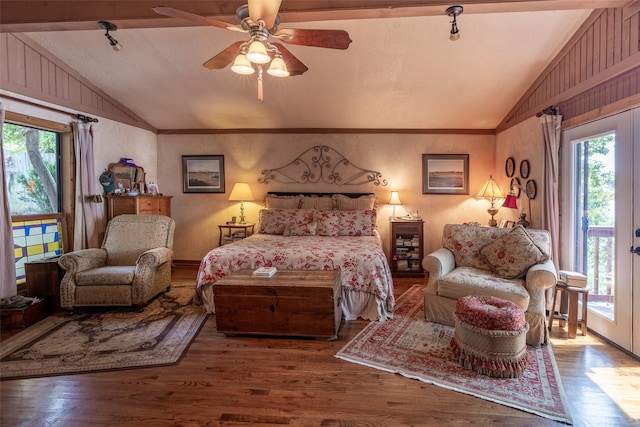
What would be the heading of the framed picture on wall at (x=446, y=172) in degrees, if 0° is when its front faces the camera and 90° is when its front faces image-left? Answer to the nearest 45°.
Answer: approximately 0°

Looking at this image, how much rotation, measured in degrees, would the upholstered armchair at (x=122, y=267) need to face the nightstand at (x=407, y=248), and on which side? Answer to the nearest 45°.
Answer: approximately 135° to its left

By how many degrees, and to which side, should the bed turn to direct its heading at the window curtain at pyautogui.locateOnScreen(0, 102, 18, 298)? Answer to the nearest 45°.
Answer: approximately 90° to its right

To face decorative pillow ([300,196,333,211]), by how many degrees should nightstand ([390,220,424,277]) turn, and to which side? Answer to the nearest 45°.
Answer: approximately 90° to its right

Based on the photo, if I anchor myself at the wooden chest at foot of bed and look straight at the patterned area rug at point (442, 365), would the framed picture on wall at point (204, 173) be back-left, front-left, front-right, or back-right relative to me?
back-left

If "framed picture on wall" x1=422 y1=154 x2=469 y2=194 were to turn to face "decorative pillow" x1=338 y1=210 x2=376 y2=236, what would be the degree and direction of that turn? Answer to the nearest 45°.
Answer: approximately 45° to its right

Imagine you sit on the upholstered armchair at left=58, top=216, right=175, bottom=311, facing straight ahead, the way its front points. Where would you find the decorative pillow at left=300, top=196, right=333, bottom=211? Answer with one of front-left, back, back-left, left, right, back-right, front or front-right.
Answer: back-left

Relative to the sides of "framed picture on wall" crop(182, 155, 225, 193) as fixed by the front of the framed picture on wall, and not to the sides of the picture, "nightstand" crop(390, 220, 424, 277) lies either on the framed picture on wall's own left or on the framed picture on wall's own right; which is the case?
on the framed picture on wall's own left

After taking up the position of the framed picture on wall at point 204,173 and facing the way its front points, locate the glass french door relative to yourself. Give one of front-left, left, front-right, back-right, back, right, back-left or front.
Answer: front-left

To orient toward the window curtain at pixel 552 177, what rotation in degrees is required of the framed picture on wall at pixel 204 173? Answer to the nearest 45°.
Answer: approximately 45° to its left
